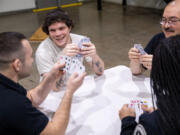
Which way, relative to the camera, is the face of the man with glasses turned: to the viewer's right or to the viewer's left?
to the viewer's left

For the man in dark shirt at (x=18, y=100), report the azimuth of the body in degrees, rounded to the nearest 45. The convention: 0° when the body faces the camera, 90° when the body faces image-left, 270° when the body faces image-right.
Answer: approximately 225°

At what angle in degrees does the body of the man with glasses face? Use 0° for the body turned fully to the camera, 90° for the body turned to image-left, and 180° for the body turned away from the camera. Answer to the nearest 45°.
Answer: approximately 45°

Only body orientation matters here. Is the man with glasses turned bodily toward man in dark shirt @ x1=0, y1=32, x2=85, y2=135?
yes

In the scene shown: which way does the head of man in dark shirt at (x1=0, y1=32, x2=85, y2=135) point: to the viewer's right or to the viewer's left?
to the viewer's right
